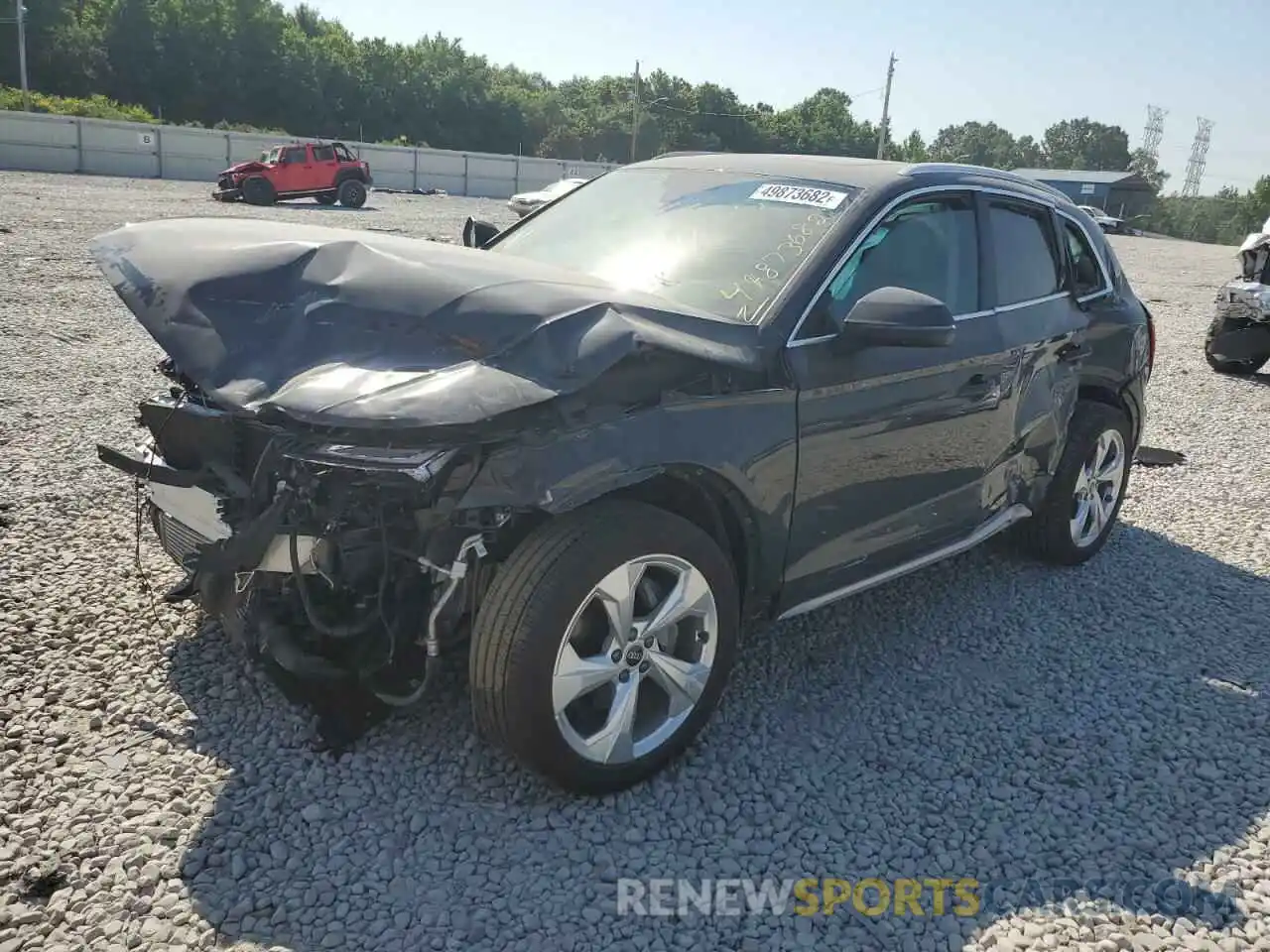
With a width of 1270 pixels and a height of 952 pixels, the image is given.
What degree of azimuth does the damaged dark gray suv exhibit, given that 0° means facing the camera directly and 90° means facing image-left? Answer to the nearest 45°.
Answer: approximately 45°

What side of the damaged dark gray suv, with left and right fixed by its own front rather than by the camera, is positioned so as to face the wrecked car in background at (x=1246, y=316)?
back

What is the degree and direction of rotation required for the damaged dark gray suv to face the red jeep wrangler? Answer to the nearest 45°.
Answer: approximately 135° to its right
